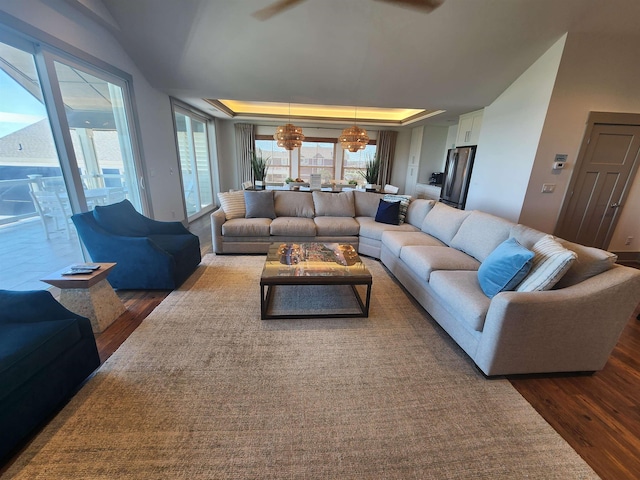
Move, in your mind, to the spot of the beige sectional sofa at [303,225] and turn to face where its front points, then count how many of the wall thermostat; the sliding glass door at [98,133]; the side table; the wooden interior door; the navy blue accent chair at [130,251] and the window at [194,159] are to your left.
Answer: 2

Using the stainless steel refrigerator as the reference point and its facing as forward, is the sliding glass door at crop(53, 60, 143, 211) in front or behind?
in front

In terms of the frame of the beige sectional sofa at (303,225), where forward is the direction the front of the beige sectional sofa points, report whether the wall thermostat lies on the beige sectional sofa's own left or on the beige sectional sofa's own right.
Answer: on the beige sectional sofa's own left

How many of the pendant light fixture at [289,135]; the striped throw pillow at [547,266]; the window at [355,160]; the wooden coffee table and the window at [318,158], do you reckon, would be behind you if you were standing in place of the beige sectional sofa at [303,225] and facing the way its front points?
3

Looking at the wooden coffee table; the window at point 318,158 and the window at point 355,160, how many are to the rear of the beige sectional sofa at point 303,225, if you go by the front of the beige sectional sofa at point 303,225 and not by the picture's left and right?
2

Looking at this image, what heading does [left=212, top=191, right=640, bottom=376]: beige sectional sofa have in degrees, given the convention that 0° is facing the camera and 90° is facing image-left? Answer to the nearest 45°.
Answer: approximately 45°

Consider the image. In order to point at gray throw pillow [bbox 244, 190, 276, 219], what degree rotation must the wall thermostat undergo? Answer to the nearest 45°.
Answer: approximately 45° to its right

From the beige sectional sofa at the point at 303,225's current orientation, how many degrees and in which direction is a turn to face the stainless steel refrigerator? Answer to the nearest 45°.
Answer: approximately 135° to its left

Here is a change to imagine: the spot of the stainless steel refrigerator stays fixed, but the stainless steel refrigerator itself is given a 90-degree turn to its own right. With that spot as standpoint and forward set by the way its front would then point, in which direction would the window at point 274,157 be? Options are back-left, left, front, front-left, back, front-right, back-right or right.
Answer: front-left

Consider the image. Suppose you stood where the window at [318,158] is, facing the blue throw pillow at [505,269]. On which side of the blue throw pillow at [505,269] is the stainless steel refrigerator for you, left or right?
left

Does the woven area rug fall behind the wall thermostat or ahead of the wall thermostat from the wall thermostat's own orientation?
ahead

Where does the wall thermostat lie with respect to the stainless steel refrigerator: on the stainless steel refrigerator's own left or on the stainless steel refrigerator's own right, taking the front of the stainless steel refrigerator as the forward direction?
on the stainless steel refrigerator's own left

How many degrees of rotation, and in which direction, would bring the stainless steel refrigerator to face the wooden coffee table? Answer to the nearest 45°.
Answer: approximately 45° to its left
